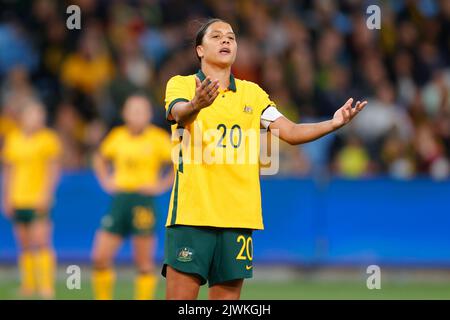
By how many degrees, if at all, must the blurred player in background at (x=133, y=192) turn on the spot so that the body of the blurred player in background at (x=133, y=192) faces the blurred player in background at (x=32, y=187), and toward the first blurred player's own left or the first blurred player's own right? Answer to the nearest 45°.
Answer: approximately 135° to the first blurred player's own right

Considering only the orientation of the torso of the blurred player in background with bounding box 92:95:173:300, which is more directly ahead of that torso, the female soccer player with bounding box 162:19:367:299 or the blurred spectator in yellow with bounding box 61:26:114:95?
the female soccer player

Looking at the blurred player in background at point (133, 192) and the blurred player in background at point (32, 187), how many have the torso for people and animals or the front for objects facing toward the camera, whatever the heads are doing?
2

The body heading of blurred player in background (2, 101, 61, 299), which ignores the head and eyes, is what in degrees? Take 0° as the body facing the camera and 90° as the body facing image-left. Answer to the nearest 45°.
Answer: approximately 0°

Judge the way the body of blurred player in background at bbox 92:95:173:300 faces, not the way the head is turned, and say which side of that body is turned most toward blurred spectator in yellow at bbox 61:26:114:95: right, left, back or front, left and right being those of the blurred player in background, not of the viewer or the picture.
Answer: back
